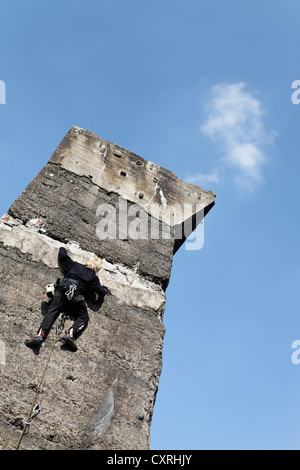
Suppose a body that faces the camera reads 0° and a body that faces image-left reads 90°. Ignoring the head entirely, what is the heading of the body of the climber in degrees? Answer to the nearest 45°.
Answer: approximately 180°
